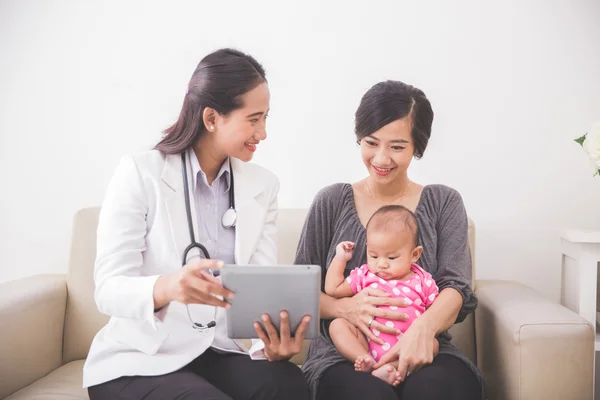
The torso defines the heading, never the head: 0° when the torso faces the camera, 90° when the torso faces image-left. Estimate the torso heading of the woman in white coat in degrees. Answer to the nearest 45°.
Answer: approximately 315°

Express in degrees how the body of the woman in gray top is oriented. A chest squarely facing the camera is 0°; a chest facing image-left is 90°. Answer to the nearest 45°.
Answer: approximately 0°

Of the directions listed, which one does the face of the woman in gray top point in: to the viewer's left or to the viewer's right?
to the viewer's left

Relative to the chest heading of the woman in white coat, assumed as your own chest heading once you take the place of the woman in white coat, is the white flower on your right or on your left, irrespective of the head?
on your left

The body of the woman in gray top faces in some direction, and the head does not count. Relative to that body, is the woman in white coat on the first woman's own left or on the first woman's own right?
on the first woman's own right

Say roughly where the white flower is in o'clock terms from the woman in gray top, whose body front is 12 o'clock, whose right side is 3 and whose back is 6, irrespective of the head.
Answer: The white flower is roughly at 8 o'clock from the woman in gray top.

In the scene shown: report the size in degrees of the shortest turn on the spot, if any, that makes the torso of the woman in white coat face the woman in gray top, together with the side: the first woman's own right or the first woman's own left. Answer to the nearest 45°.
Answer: approximately 45° to the first woman's own left
